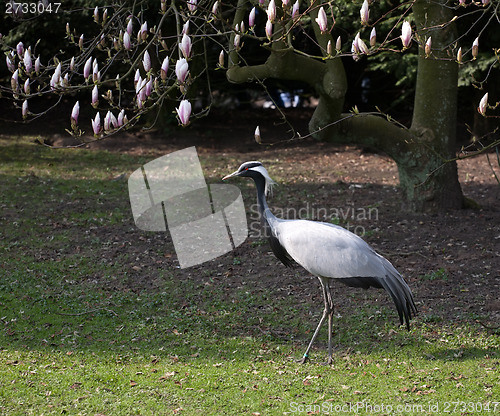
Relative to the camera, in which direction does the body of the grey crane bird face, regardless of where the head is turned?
to the viewer's left
